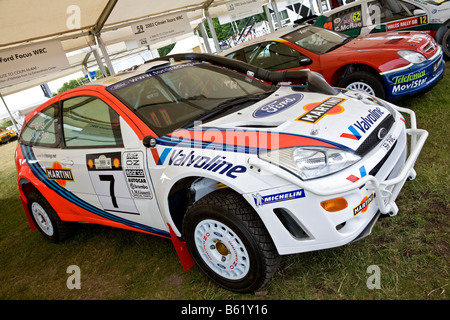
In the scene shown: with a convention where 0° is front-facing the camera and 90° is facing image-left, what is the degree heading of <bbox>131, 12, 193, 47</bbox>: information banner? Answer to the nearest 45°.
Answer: approximately 0°

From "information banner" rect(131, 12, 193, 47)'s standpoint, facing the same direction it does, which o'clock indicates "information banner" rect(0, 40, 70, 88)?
"information banner" rect(0, 40, 70, 88) is roughly at 2 o'clock from "information banner" rect(131, 12, 193, 47).

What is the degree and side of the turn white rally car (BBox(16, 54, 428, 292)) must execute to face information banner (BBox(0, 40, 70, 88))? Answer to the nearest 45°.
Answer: approximately 180°

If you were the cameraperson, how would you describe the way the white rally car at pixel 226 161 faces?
facing the viewer and to the right of the viewer
